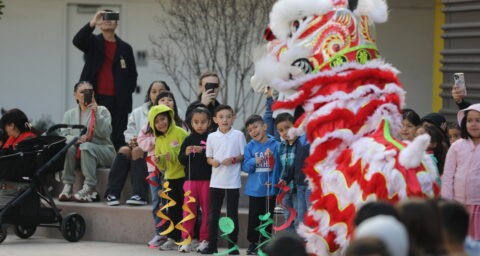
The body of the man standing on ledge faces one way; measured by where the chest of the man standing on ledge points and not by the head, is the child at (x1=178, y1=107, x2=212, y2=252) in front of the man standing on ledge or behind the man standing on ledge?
in front

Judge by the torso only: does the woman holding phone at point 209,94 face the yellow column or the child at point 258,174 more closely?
the child

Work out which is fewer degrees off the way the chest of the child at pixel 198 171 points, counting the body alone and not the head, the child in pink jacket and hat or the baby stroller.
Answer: the child in pink jacket and hat

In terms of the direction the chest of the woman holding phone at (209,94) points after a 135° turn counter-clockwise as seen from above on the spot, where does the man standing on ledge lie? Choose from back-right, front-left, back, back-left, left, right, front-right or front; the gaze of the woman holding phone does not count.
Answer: left

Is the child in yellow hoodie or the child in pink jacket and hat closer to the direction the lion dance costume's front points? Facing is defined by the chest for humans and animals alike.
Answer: the child in yellow hoodie

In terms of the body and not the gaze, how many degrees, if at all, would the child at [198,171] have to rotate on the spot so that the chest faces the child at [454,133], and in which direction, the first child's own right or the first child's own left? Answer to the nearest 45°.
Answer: approximately 90° to the first child's own left

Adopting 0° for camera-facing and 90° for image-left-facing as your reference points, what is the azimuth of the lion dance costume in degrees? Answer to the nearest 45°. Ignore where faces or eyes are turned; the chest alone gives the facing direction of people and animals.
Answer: approximately 90°
